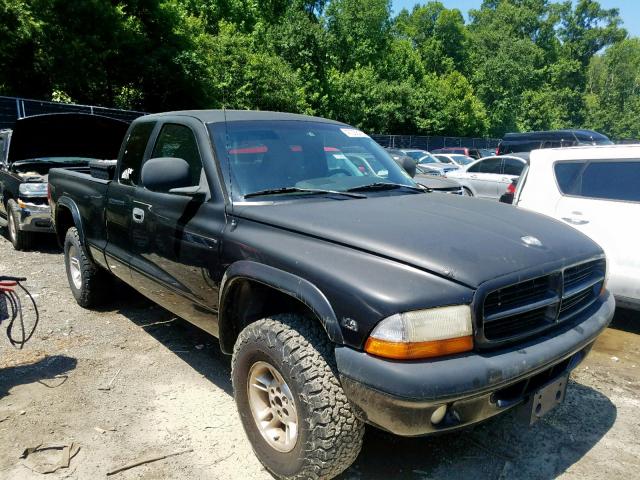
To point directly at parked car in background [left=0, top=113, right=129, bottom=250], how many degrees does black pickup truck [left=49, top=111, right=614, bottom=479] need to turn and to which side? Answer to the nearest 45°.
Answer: approximately 180°

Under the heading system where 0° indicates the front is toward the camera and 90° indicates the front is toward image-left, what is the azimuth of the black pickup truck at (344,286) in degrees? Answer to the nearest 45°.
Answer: approximately 315°

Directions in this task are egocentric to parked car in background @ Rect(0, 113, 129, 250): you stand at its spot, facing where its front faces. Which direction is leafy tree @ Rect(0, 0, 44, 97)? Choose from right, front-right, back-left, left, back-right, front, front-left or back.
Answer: back-left
